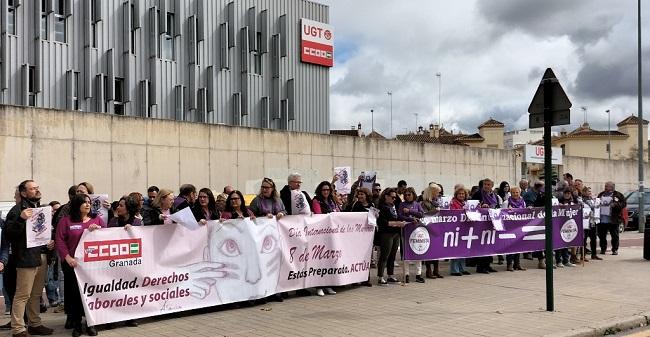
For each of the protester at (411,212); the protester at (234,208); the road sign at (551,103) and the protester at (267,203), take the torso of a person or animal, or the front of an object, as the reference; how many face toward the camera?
3

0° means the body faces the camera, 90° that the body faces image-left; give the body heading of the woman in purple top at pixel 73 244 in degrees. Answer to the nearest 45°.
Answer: approximately 315°

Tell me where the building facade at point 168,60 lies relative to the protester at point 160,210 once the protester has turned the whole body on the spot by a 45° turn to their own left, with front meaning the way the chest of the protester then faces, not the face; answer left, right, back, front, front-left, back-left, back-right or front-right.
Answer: left

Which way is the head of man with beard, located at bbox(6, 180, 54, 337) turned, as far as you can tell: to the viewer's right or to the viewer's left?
to the viewer's right

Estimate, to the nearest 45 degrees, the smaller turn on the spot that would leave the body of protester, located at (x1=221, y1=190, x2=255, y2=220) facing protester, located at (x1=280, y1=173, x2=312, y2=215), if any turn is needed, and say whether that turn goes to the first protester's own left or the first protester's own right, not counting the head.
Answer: approximately 135° to the first protester's own left

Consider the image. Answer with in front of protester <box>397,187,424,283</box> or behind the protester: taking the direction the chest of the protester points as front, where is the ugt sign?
behind

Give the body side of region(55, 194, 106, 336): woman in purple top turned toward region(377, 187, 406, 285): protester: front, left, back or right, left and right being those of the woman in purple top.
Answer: left

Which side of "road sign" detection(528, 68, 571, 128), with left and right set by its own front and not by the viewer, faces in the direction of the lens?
back

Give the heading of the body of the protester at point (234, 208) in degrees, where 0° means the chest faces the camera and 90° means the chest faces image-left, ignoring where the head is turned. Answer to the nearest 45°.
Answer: approximately 0°
